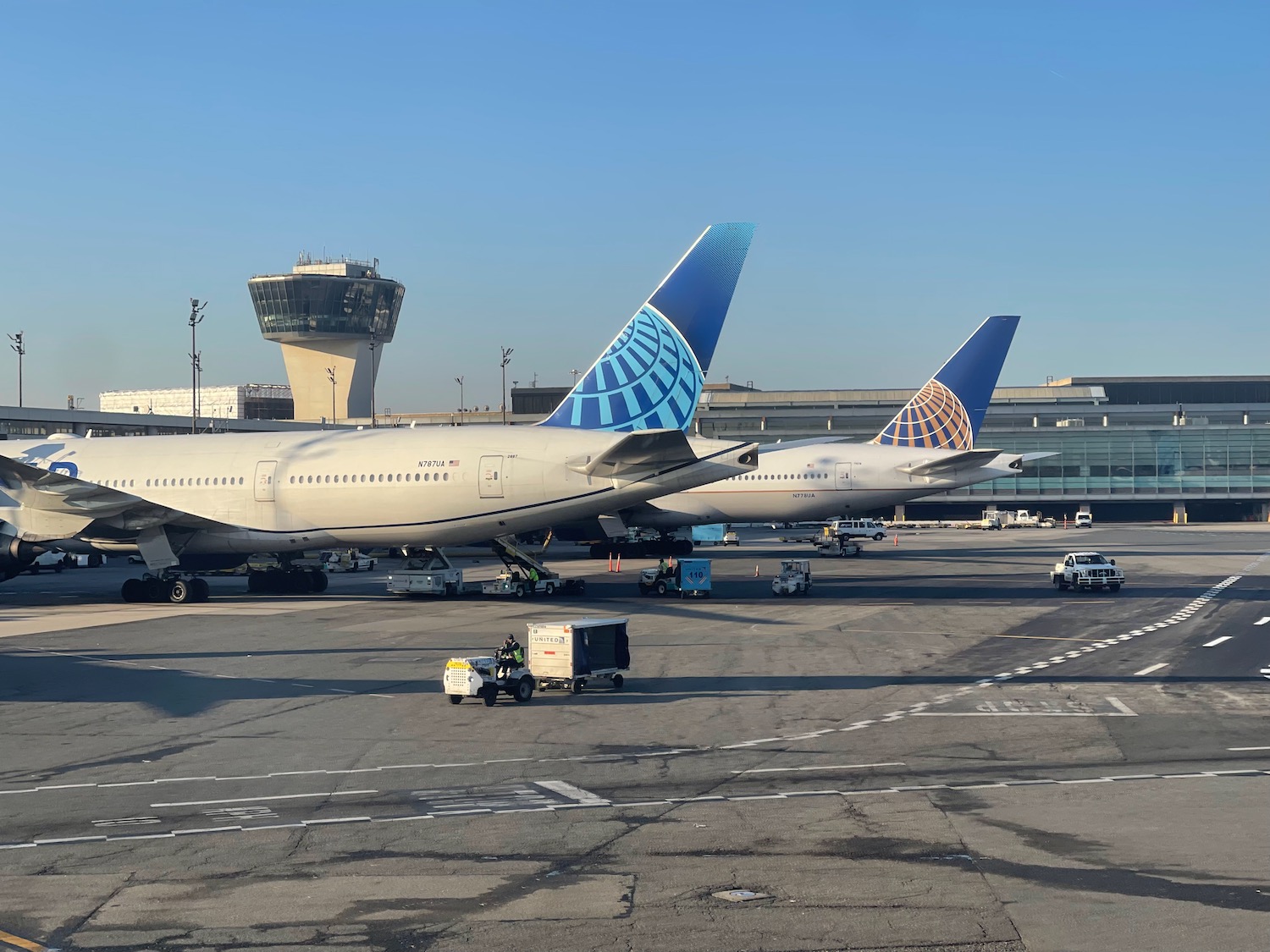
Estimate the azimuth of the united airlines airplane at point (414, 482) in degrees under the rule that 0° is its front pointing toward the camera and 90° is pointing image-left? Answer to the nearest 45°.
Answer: approximately 135°

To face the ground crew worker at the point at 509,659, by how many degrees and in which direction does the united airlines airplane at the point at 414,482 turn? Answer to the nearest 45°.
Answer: approximately 135° to its left

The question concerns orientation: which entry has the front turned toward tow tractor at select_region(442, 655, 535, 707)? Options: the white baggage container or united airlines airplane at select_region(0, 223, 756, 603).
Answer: the white baggage container

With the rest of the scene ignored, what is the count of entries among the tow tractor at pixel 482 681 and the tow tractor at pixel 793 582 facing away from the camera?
0

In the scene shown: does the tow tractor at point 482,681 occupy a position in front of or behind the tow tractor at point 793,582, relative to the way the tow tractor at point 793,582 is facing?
in front

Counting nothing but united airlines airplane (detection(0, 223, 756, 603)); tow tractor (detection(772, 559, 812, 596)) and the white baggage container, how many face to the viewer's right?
0

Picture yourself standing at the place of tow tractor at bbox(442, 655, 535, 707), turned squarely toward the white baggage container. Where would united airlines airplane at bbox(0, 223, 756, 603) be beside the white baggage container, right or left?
left

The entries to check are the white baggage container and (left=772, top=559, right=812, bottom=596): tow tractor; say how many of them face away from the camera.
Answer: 0

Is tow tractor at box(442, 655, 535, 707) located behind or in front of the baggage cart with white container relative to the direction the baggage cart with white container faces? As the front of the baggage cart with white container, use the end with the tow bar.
in front

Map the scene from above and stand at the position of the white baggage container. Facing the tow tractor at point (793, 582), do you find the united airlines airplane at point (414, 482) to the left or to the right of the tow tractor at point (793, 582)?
left

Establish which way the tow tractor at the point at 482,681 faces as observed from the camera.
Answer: facing the viewer and to the left of the viewer

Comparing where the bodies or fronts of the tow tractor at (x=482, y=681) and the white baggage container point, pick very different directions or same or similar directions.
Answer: same or similar directions

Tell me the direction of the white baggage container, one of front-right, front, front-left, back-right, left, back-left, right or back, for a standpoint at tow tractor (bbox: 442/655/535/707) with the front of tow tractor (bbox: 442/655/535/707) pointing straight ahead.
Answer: back
